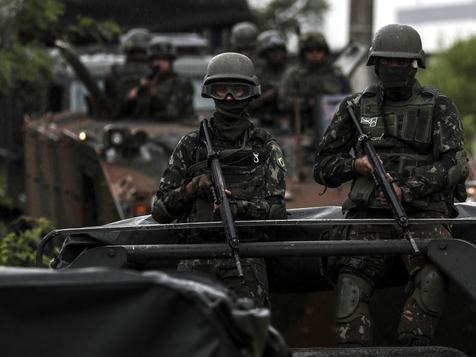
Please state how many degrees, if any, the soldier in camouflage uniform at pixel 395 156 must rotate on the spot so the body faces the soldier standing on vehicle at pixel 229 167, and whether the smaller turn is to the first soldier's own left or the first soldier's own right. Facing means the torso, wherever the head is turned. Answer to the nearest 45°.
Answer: approximately 90° to the first soldier's own right

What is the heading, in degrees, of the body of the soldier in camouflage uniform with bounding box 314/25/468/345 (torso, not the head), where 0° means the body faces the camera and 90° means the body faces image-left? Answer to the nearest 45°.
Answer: approximately 0°

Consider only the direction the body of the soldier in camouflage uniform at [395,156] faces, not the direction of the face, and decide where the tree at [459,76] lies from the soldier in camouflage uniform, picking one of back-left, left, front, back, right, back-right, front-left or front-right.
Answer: back

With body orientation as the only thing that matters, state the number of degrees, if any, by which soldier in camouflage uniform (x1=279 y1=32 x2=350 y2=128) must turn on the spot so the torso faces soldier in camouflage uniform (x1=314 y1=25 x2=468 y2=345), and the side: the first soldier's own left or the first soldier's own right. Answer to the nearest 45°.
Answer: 0° — they already face them

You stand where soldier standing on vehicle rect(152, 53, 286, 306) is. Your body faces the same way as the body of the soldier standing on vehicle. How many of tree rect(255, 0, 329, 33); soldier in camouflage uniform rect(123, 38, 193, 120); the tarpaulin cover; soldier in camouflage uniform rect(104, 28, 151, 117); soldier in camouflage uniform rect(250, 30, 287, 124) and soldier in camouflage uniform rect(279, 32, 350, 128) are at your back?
5
